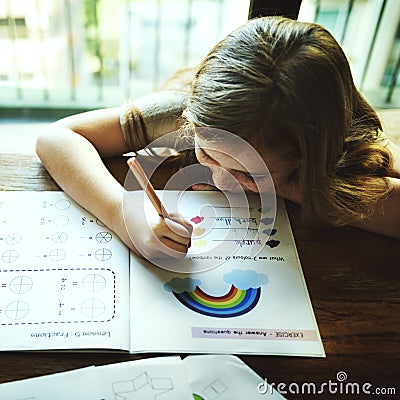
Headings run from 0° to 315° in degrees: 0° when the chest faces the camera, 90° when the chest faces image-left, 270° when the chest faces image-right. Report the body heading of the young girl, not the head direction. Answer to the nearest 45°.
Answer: approximately 45°
